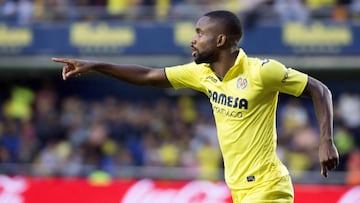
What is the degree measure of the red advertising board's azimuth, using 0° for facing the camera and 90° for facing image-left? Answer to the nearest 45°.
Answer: approximately 0°
